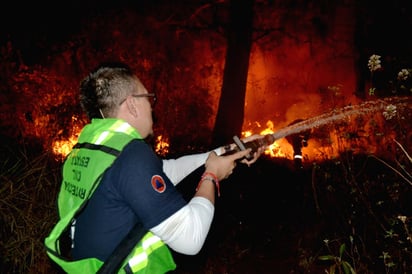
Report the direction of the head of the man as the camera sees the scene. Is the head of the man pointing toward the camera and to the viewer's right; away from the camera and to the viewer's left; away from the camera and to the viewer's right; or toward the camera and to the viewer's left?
away from the camera and to the viewer's right

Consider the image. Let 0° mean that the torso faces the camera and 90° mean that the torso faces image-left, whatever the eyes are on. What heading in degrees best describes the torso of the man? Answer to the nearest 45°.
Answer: approximately 225°

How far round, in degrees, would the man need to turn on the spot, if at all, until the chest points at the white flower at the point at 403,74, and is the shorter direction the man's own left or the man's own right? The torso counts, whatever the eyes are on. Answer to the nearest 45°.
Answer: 0° — they already face it

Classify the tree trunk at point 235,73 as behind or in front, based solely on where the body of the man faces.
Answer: in front
